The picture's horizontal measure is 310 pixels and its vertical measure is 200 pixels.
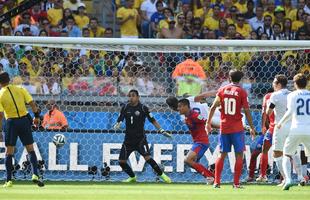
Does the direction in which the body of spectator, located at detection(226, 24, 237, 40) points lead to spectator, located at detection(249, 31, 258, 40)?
no

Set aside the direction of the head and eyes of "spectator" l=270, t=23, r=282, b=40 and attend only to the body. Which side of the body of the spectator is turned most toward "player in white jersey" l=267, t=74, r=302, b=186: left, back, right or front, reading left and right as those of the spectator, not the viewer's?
front

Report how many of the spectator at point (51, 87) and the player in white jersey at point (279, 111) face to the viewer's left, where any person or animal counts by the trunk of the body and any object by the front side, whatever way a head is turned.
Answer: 1

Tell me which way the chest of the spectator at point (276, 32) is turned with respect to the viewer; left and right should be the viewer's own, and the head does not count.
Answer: facing the viewer

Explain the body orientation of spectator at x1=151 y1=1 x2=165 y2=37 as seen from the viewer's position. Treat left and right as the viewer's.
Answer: facing the viewer and to the right of the viewer

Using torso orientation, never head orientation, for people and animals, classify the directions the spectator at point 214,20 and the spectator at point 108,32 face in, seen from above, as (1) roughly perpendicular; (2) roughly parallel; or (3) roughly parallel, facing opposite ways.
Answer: roughly parallel

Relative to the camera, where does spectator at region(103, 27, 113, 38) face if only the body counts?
toward the camera

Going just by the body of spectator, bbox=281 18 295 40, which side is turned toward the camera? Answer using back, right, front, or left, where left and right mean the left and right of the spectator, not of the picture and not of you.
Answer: front

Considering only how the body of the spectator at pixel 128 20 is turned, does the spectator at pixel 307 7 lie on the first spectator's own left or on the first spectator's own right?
on the first spectator's own left

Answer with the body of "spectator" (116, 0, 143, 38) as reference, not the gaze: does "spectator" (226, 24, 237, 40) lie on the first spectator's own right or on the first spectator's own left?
on the first spectator's own left

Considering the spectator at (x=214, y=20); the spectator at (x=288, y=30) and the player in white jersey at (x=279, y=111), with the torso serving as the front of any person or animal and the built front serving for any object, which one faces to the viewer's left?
the player in white jersey

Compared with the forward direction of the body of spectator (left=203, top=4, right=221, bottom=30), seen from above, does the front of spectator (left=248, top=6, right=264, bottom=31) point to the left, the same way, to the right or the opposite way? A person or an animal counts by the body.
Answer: the same way

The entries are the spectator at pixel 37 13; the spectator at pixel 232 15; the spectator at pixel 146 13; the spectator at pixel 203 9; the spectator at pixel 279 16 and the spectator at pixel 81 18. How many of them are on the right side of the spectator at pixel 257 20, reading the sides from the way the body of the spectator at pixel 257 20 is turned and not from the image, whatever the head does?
5

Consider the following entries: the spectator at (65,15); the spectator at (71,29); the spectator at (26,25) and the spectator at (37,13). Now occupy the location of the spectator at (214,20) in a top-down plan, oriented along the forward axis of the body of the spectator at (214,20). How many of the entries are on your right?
4

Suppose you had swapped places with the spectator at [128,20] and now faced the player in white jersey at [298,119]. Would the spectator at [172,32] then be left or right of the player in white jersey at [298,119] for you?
left

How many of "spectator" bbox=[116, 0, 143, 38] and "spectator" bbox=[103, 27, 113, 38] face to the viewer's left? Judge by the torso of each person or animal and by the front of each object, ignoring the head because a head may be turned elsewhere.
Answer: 0

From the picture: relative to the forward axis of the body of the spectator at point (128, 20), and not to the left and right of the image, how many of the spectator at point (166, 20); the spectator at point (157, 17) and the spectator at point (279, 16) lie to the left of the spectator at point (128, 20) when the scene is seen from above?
3
